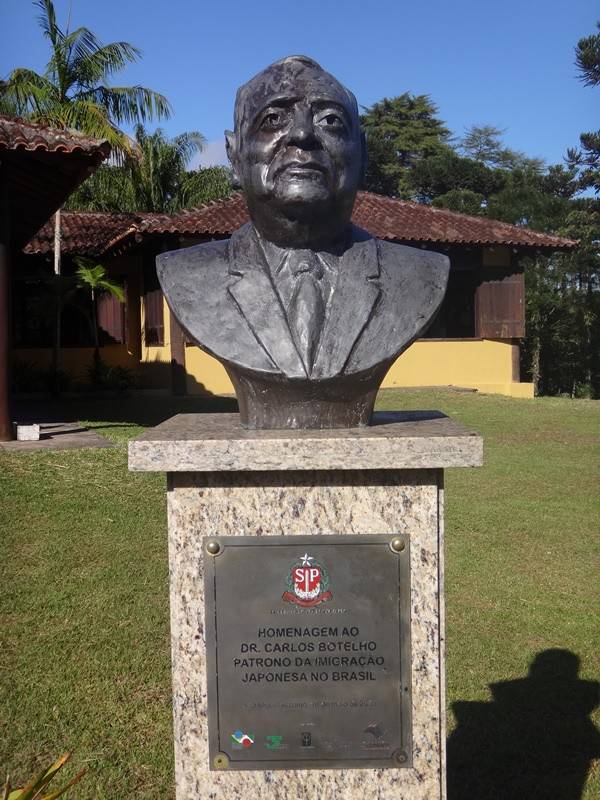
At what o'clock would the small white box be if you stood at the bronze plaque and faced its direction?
The small white box is roughly at 5 o'clock from the bronze plaque.

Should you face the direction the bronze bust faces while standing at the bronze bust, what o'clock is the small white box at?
The small white box is roughly at 5 o'clock from the bronze bust.

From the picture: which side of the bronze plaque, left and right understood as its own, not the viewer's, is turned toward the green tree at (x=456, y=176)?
back

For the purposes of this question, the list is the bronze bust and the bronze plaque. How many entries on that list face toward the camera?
2

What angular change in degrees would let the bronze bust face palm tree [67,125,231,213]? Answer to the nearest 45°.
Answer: approximately 180°

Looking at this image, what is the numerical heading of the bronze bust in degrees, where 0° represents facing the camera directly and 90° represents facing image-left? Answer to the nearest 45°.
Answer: approximately 0°

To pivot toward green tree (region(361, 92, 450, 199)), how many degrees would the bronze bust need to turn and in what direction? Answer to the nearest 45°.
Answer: approximately 180°
